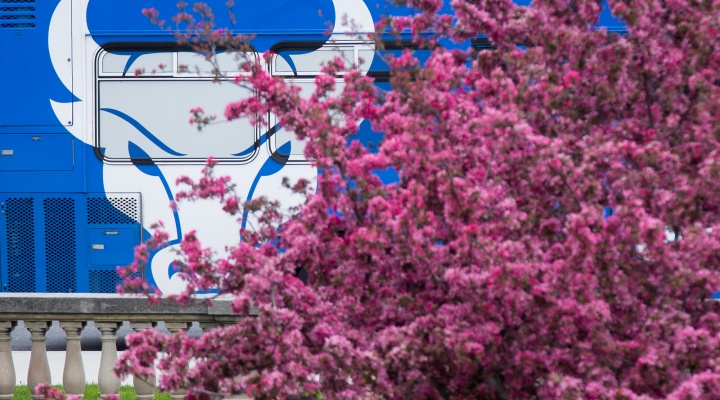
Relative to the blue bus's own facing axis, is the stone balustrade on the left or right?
on its right

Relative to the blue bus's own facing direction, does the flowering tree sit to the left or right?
on its right

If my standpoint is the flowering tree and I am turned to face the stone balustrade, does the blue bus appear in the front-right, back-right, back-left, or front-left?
front-right

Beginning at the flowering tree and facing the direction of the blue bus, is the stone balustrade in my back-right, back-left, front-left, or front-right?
front-left

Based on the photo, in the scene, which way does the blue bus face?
to the viewer's right

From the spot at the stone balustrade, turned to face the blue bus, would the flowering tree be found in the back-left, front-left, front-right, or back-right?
back-right
